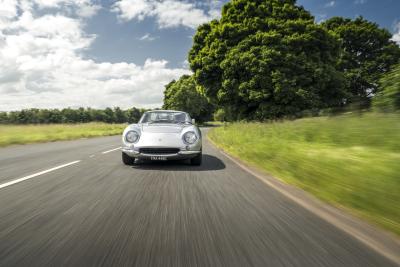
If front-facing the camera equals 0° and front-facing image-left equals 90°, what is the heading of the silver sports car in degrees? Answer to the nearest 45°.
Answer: approximately 0°

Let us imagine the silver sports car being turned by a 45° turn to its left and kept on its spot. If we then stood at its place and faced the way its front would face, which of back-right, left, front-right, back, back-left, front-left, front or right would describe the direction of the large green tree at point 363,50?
left

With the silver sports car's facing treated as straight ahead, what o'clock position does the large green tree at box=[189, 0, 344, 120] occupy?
The large green tree is roughly at 7 o'clock from the silver sports car.
